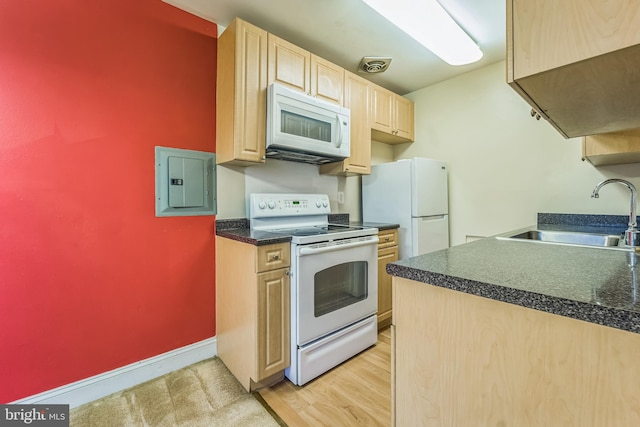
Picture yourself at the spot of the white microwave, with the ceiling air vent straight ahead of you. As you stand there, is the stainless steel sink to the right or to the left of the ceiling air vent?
right

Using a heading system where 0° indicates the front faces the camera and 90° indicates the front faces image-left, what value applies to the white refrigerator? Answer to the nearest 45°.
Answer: approximately 315°

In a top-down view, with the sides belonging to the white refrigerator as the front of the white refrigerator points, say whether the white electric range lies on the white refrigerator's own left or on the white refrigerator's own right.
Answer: on the white refrigerator's own right

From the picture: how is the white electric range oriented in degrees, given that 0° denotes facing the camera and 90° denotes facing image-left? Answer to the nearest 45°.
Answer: approximately 315°

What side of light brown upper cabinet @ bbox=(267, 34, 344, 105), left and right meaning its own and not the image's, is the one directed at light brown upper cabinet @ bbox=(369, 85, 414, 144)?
left

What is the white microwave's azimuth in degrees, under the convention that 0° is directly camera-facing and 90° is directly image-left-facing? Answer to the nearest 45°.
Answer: approximately 315°

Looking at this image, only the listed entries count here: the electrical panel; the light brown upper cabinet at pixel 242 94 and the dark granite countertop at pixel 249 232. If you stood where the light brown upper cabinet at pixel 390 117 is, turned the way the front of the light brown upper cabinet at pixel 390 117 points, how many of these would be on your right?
3
